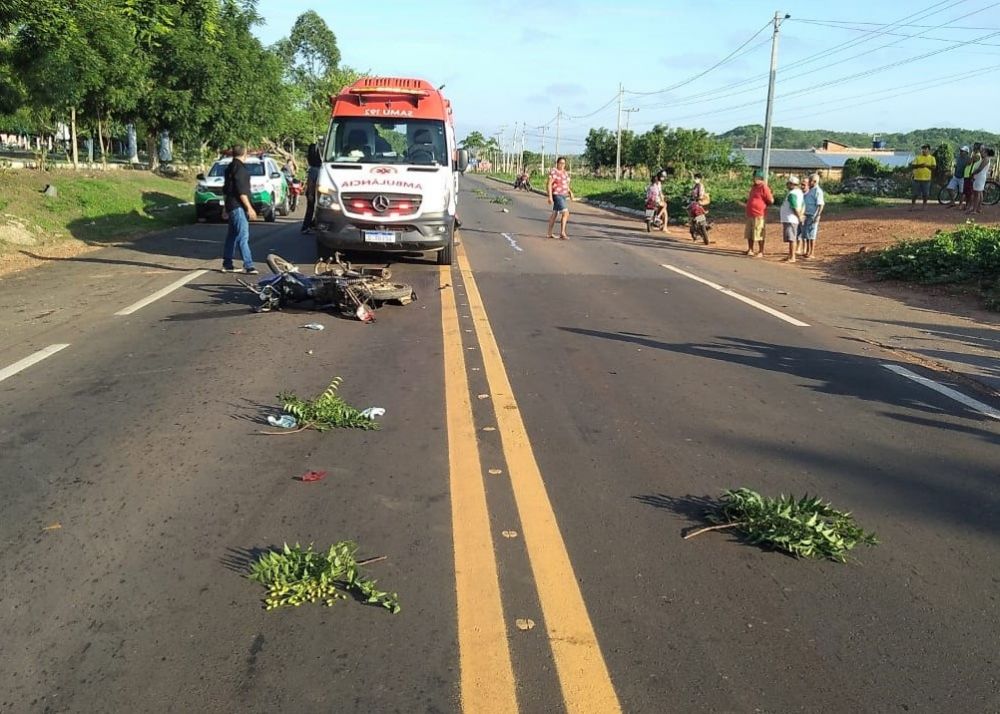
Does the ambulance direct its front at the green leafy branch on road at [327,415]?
yes

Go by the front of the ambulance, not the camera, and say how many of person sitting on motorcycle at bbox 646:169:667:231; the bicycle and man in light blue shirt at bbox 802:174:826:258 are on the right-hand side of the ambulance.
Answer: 0

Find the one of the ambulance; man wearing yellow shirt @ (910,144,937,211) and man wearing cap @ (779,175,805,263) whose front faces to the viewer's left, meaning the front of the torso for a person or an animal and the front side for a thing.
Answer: man wearing cap @ (779,175,805,263)

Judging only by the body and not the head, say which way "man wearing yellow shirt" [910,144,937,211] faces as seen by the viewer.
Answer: toward the camera

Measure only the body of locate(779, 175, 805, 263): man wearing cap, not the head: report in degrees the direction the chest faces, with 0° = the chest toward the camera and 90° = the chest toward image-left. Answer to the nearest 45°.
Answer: approximately 90°

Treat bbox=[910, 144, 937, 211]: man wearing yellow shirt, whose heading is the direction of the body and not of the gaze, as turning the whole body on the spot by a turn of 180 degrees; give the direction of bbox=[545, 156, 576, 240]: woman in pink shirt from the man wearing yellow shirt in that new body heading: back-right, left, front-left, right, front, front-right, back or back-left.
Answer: back-left

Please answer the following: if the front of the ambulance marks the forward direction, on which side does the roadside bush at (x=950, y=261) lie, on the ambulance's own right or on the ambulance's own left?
on the ambulance's own left

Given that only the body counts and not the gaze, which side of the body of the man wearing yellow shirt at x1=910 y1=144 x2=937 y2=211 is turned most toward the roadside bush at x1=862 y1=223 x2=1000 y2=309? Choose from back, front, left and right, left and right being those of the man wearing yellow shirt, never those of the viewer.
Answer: front

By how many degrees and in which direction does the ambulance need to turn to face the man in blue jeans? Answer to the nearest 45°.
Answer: approximately 90° to its right

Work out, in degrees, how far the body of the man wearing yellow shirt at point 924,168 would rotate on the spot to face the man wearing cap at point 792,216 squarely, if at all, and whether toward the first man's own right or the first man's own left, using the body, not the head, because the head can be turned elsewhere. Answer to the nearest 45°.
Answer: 0° — they already face them

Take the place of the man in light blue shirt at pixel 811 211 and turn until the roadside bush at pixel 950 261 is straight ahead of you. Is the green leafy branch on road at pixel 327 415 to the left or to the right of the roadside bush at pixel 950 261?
right

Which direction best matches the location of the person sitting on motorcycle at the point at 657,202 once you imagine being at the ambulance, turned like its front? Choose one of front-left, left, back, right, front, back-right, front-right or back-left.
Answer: back-left

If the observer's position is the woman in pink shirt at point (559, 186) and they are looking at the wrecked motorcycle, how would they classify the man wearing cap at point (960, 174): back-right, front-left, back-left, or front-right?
back-left

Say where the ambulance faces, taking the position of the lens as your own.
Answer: facing the viewer

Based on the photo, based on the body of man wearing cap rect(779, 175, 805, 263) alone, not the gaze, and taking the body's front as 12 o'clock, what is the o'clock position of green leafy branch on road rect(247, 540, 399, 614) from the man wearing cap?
The green leafy branch on road is roughly at 9 o'clock from the man wearing cap.
